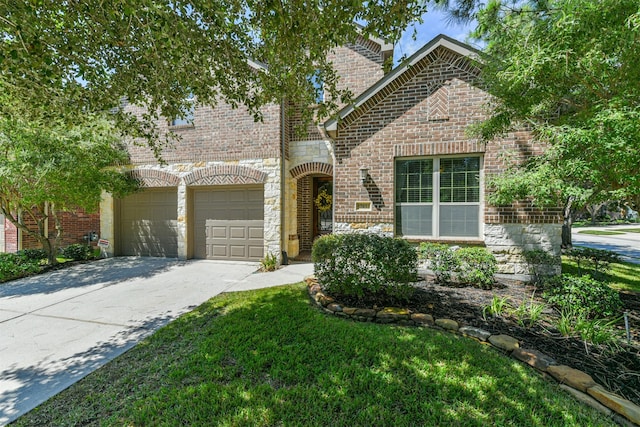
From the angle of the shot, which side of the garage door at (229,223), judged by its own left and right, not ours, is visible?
front

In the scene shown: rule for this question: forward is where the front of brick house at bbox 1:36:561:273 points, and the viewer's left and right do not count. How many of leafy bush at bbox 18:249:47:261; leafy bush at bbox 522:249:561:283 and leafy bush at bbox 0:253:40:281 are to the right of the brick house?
2

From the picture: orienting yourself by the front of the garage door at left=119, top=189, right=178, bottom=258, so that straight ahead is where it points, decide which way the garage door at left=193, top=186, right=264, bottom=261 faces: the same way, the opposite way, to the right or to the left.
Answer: the same way

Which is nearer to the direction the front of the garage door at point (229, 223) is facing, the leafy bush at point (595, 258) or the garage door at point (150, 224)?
the leafy bush

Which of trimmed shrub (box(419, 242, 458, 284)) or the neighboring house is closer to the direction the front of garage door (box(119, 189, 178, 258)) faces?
the trimmed shrub

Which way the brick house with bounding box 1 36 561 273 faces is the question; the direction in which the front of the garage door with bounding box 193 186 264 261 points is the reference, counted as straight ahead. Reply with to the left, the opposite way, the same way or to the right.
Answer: the same way

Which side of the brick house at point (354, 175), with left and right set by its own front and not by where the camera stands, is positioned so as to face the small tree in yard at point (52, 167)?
right

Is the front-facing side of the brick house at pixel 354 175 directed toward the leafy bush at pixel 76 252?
no

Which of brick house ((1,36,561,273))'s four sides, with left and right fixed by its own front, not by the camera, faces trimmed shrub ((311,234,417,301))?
front

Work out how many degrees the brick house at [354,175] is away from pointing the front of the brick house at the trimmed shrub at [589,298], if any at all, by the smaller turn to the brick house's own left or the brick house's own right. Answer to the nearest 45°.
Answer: approximately 45° to the brick house's own left

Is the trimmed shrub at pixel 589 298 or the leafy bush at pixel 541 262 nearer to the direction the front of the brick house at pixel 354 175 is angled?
the trimmed shrub

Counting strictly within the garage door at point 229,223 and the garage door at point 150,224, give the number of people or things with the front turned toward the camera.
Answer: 2

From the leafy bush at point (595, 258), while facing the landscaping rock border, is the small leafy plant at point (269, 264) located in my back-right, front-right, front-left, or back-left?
front-right

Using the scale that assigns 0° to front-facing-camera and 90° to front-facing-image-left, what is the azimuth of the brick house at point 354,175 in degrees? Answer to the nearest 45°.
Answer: approximately 0°
